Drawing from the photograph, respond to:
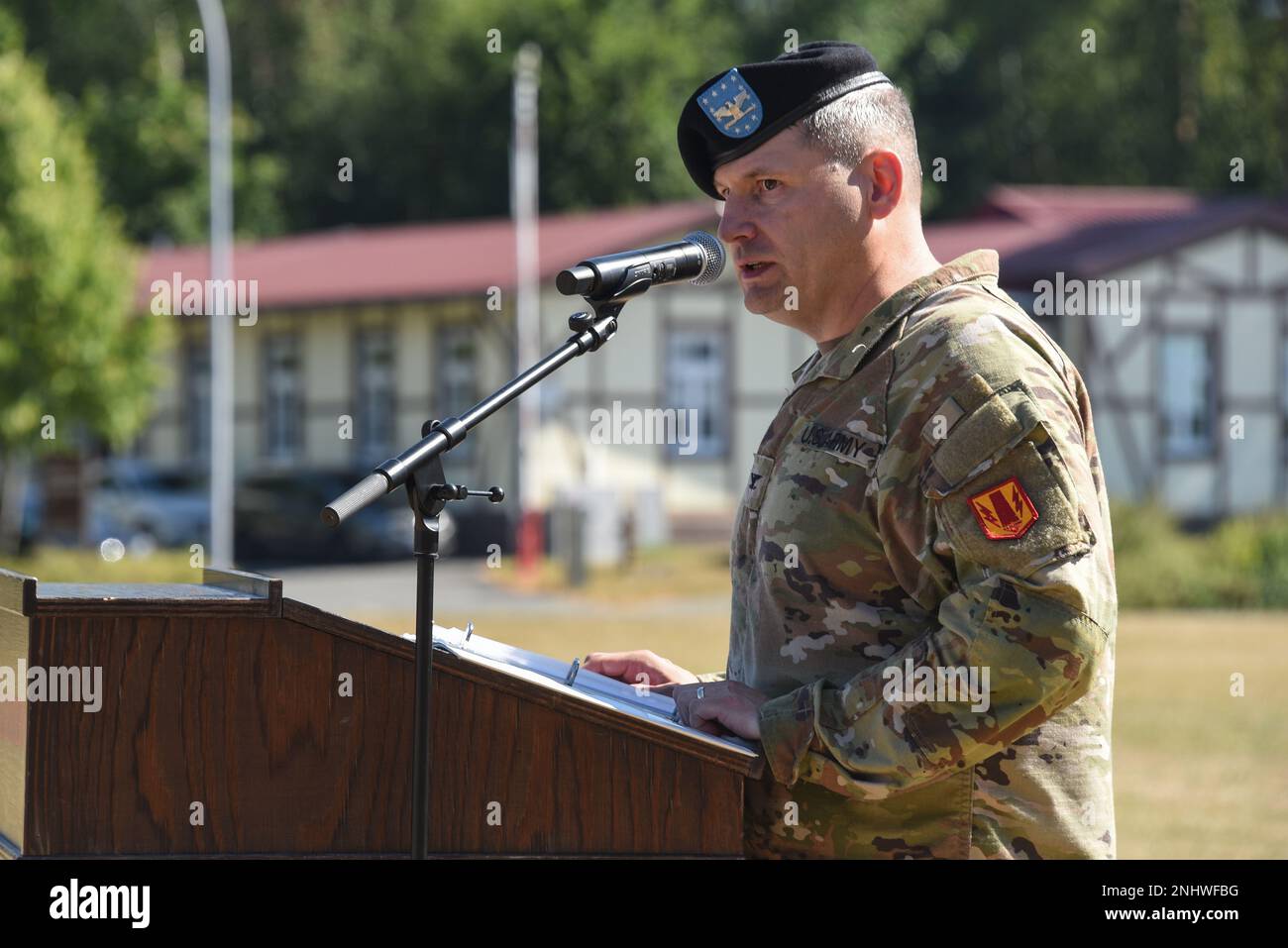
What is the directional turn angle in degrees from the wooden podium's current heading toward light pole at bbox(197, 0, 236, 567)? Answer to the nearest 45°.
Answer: approximately 90° to its right

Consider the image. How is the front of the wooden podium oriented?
to the viewer's left

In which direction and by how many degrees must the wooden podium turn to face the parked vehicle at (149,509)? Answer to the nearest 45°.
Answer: approximately 90° to its right

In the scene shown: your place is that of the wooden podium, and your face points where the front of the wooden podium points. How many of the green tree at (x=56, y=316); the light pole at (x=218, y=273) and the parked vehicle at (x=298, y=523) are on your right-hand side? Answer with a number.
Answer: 3

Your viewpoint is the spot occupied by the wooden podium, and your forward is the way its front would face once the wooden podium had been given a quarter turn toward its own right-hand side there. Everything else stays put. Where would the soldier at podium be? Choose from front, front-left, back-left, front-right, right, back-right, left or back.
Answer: right
